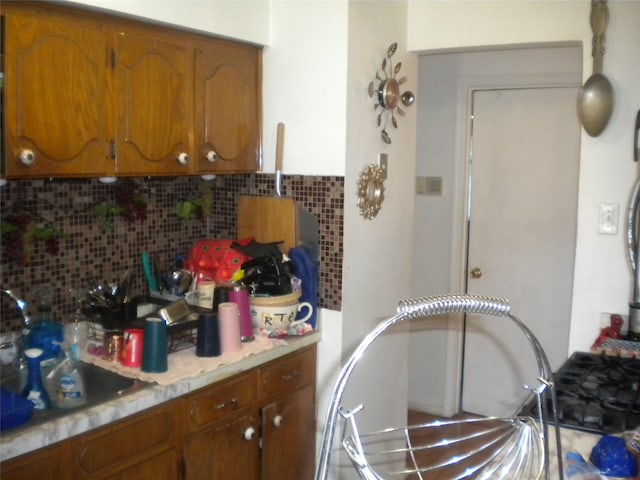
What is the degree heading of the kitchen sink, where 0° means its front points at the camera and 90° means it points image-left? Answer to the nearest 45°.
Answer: approximately 315°

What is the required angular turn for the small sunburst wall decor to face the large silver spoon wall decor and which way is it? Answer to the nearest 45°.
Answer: approximately 45° to its left

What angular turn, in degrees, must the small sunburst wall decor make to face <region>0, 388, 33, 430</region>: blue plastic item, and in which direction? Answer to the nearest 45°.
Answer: approximately 90° to its right

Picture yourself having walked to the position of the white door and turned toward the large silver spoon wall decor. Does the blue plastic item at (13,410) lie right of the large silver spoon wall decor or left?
right

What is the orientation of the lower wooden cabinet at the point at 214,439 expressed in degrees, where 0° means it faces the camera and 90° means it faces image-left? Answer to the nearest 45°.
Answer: approximately 315°

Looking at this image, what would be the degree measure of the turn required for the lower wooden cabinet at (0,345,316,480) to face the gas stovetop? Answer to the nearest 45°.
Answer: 0° — it already faces it

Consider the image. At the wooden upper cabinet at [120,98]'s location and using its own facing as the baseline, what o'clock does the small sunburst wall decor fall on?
The small sunburst wall decor is roughly at 10 o'clock from the wooden upper cabinet.
